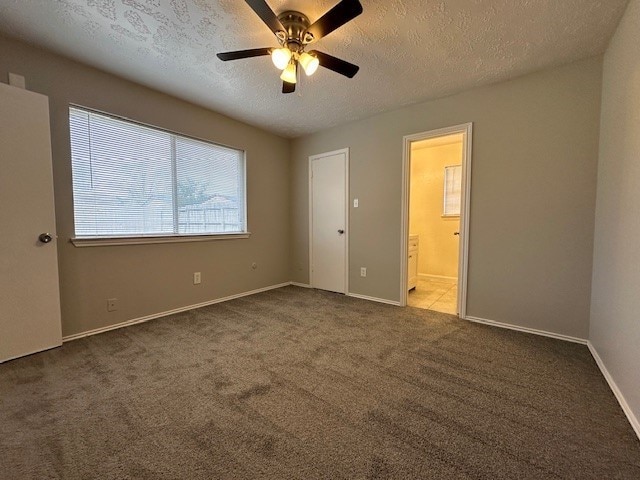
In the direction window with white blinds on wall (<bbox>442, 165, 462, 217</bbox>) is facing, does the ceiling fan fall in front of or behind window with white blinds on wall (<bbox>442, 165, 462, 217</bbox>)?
in front

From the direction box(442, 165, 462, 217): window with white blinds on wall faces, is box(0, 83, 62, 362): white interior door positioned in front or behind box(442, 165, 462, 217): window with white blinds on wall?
in front

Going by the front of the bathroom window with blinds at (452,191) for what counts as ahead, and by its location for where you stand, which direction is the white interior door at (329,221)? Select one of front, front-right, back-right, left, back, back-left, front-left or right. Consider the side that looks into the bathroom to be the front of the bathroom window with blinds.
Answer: front-right

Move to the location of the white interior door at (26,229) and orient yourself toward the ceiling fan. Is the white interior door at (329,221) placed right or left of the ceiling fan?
left

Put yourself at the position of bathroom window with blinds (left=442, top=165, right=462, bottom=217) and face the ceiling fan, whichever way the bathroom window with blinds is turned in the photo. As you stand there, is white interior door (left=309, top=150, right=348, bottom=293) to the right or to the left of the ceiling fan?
right

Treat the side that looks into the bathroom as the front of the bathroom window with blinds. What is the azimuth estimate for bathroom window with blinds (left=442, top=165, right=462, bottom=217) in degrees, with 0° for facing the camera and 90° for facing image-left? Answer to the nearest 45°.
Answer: approximately 0°

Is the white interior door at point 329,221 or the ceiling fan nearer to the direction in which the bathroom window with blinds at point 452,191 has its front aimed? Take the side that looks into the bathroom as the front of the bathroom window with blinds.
the ceiling fan

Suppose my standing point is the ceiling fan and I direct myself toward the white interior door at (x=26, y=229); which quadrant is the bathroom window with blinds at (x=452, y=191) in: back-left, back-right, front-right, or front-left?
back-right
